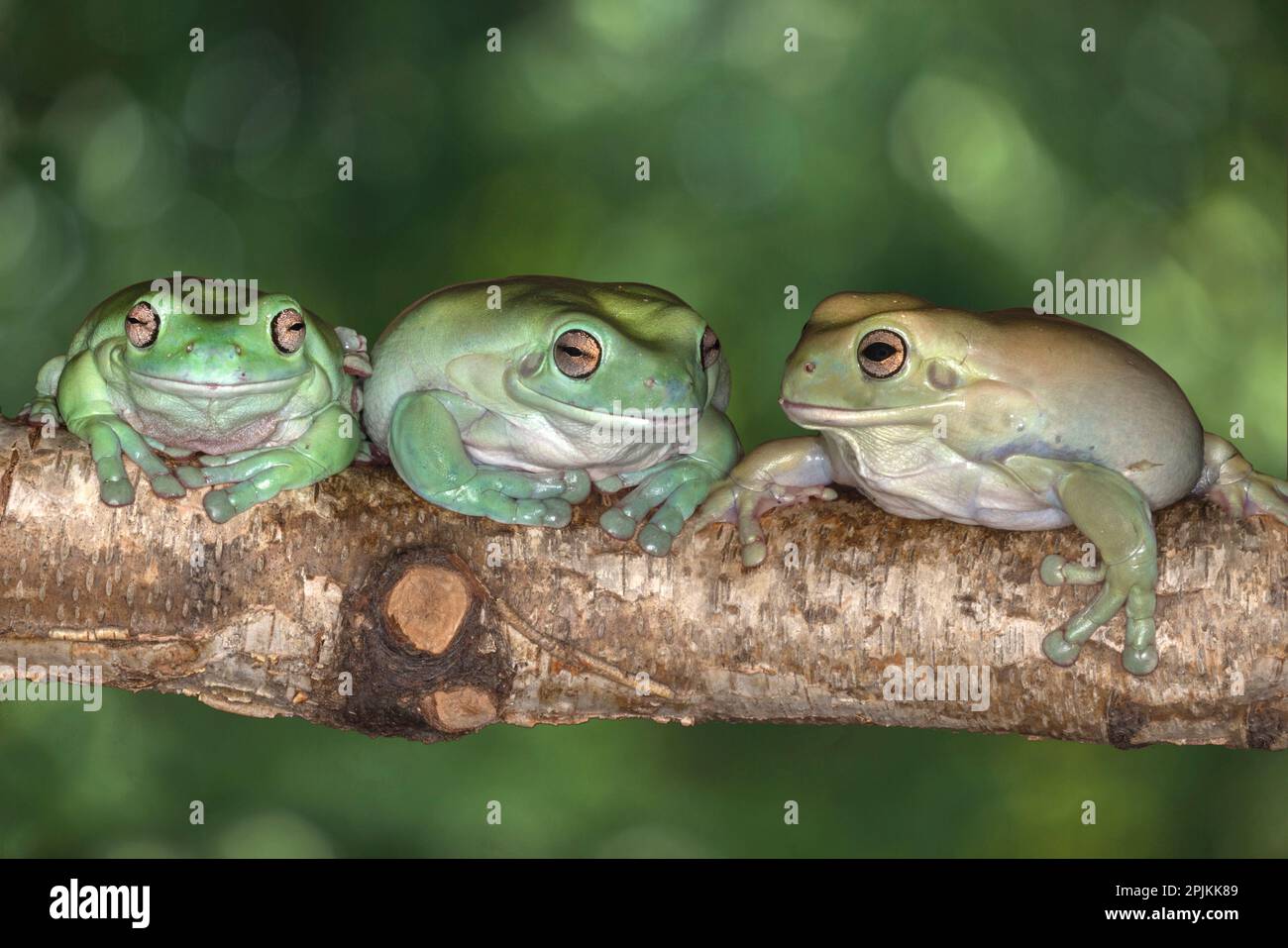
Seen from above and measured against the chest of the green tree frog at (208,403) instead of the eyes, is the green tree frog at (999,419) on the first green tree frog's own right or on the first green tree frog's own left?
on the first green tree frog's own left

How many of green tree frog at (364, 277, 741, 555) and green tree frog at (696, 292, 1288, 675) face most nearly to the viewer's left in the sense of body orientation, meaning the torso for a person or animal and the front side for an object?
1

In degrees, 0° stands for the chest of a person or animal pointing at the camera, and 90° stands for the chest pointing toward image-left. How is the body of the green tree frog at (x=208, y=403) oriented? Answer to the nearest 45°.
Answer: approximately 0°

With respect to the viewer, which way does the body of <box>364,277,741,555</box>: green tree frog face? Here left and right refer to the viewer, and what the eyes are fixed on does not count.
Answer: facing the viewer and to the right of the viewer

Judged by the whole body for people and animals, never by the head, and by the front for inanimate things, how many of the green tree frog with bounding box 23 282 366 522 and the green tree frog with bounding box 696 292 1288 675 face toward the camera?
1

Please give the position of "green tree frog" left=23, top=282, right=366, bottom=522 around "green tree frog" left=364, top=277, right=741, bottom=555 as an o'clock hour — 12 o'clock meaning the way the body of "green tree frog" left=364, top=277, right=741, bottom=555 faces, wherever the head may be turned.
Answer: "green tree frog" left=23, top=282, right=366, bottom=522 is roughly at 4 o'clock from "green tree frog" left=364, top=277, right=741, bottom=555.

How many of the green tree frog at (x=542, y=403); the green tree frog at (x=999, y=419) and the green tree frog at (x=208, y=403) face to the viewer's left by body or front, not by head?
1

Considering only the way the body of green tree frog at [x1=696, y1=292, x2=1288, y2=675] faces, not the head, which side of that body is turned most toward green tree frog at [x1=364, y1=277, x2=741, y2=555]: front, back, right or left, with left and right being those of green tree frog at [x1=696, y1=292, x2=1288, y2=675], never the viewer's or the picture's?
front

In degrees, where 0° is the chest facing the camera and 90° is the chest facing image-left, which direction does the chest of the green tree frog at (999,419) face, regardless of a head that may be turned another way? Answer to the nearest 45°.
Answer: approximately 90°
